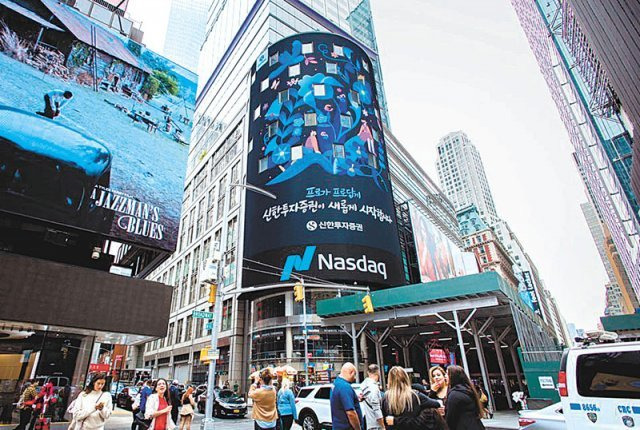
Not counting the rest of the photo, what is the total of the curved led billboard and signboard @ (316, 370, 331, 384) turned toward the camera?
2

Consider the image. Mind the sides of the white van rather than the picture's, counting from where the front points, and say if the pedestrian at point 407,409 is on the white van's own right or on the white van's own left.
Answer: on the white van's own right

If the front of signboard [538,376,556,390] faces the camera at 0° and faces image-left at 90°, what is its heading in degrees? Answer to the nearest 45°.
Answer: approximately 0°

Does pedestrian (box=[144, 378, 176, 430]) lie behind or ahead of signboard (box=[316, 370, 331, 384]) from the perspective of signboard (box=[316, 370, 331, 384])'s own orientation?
ahead

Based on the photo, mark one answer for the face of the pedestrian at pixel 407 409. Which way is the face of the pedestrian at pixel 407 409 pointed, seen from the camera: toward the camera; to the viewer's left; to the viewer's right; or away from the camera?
away from the camera

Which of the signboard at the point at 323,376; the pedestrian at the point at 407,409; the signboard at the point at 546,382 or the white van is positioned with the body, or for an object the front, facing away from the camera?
the pedestrian

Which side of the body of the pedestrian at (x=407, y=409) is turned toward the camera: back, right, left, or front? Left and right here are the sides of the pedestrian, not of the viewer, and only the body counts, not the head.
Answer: back

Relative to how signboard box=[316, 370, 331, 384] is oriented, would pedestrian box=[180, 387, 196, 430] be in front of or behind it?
in front

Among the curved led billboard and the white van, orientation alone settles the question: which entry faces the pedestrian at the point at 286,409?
the curved led billboard

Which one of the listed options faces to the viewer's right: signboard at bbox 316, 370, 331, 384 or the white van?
the white van

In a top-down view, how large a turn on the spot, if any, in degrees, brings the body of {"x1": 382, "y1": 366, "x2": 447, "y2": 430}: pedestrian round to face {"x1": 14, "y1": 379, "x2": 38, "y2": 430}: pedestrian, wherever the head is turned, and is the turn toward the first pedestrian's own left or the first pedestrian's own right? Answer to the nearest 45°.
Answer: approximately 90° to the first pedestrian's own left
